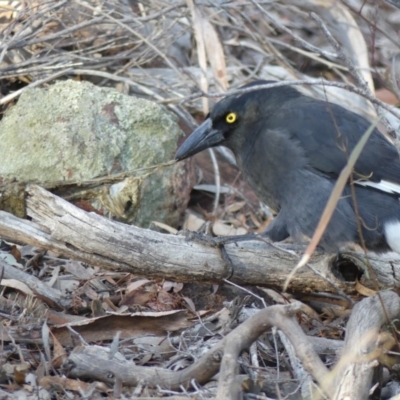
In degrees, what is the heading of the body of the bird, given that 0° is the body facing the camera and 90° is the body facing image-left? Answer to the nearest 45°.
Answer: approximately 90°

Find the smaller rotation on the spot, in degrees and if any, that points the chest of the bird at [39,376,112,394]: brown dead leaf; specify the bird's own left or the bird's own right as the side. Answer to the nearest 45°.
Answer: approximately 45° to the bird's own left

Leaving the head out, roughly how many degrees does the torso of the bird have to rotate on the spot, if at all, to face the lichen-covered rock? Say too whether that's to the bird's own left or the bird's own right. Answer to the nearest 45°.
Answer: approximately 45° to the bird's own right

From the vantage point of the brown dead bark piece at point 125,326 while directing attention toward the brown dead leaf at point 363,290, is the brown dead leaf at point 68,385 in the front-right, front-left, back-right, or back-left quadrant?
back-right

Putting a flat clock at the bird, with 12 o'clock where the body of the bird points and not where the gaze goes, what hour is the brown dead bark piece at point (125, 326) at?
The brown dead bark piece is roughly at 10 o'clock from the bird.

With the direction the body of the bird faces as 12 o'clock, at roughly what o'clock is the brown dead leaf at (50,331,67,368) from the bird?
The brown dead leaf is roughly at 10 o'clock from the bird.

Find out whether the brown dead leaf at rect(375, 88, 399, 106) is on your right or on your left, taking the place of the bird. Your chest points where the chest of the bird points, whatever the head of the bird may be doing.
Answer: on your right
